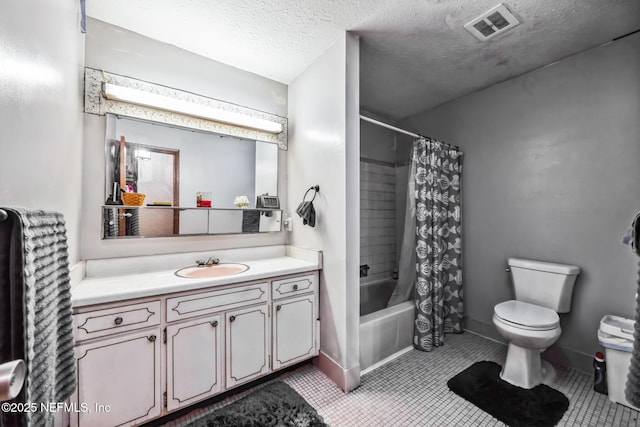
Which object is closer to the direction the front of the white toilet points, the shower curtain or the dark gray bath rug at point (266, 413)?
the dark gray bath rug

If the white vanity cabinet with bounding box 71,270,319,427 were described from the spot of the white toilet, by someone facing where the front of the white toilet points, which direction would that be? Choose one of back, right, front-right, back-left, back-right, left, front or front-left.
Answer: front

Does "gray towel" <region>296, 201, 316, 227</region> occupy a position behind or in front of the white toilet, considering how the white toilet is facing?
in front

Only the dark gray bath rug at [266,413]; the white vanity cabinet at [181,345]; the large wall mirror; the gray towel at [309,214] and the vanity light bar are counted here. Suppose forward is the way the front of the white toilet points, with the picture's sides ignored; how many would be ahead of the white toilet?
5

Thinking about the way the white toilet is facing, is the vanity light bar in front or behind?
in front

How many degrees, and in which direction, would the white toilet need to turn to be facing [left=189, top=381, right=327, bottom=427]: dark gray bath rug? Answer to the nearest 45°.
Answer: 0° — it already faces it

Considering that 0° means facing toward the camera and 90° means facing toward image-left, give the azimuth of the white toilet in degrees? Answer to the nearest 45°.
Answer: approximately 45°

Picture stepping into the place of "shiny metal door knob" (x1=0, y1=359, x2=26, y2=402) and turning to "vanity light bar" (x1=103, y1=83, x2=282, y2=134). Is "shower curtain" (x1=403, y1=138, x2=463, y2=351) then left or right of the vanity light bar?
right
